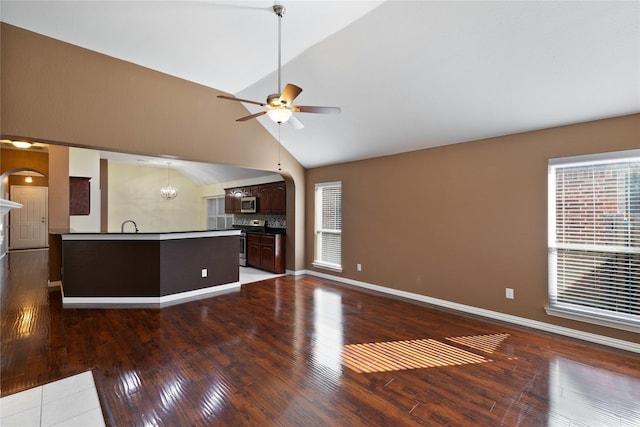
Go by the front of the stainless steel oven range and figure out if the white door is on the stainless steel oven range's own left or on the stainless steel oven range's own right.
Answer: on the stainless steel oven range's own right

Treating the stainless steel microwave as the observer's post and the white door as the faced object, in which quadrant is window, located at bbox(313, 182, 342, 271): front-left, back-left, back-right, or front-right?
back-left

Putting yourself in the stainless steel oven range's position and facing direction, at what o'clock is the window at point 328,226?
The window is roughly at 9 o'clock from the stainless steel oven range.

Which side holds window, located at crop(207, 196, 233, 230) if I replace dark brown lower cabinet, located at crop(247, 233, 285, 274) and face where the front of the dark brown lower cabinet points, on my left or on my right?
on my right

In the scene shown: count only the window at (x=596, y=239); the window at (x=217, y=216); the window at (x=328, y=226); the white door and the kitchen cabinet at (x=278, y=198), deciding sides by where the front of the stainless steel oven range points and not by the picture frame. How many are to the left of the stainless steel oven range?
3

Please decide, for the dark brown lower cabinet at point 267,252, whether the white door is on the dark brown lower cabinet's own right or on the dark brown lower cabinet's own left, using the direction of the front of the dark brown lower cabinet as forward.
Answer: on the dark brown lower cabinet's own right

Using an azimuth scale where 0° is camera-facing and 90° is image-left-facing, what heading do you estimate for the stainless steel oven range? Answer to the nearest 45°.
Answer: approximately 45°

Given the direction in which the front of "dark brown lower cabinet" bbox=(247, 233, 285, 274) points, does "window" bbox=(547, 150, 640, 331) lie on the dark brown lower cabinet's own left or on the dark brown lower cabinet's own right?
on the dark brown lower cabinet's own left

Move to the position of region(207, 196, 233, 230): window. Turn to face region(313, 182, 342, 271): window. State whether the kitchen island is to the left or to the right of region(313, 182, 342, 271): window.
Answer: right

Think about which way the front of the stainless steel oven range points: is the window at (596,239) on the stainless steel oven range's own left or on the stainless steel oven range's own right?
on the stainless steel oven range's own left

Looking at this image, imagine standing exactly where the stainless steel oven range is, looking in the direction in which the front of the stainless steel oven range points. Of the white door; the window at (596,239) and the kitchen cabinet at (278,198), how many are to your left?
2

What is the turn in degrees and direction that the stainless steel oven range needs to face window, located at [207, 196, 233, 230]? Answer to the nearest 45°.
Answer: approximately 135° to its right
